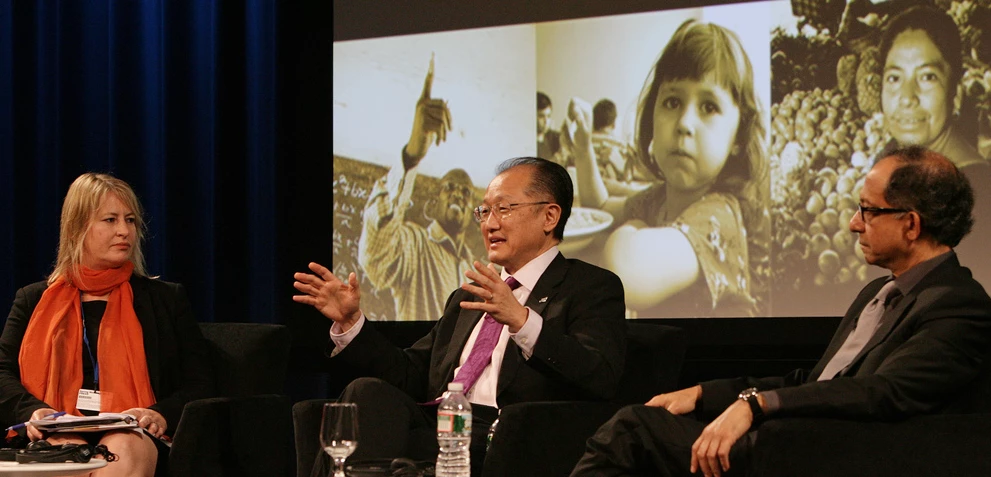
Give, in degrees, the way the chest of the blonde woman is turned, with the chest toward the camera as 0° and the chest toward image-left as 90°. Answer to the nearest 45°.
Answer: approximately 0°

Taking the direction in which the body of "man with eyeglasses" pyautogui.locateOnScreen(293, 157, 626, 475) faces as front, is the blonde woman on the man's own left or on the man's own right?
on the man's own right

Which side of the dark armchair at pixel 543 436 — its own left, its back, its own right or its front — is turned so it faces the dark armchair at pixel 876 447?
left

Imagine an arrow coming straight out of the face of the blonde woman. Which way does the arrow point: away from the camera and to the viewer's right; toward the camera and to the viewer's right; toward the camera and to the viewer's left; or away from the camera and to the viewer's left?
toward the camera and to the viewer's right

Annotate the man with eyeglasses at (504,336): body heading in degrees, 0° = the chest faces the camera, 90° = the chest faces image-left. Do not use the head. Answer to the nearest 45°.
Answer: approximately 45°

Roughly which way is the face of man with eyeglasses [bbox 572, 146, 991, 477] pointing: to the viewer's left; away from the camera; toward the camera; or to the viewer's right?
to the viewer's left

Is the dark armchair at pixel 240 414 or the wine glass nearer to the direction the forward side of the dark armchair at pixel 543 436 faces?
the wine glass

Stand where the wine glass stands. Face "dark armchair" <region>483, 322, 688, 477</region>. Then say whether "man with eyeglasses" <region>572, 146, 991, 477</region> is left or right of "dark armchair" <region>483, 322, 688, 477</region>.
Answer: right
